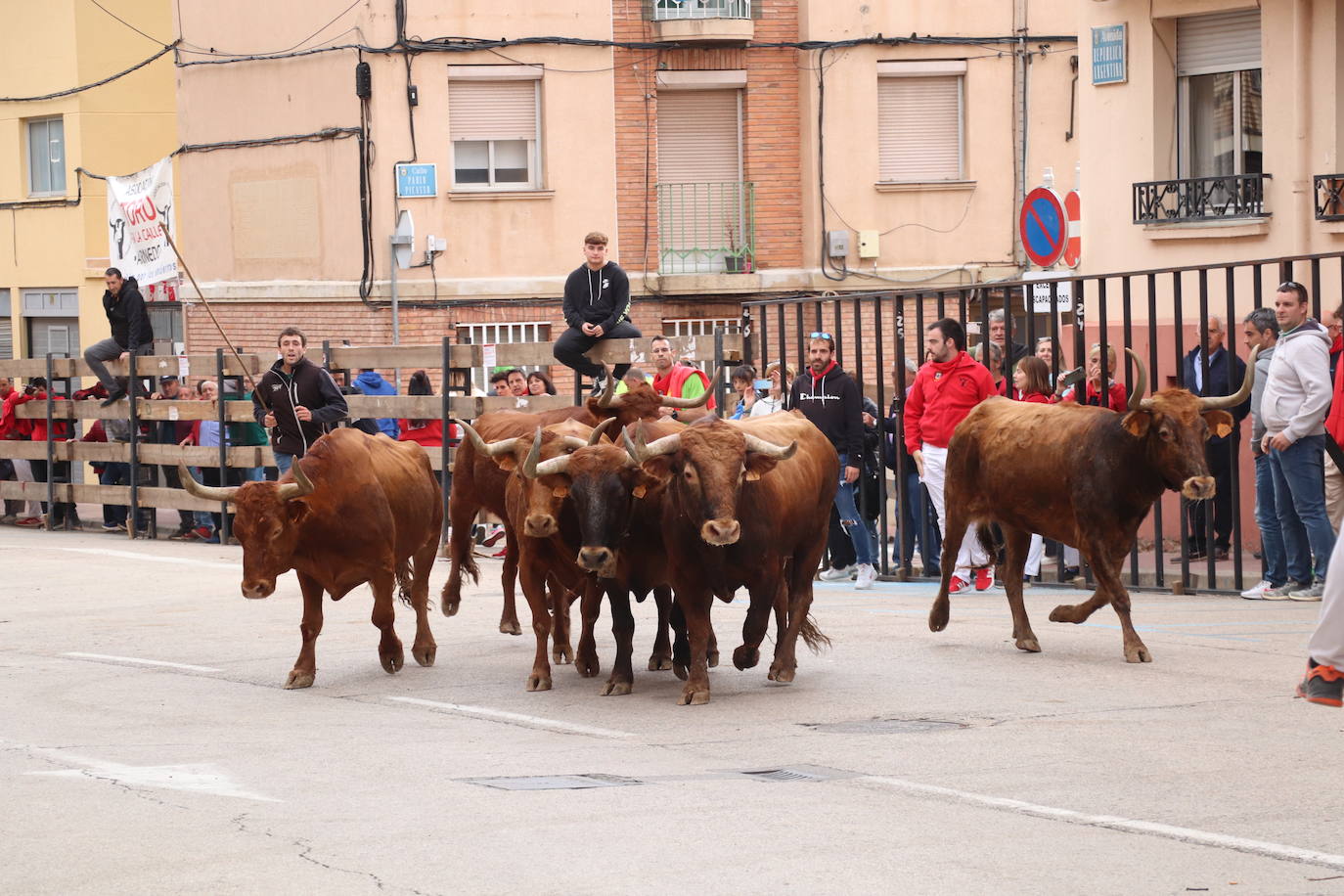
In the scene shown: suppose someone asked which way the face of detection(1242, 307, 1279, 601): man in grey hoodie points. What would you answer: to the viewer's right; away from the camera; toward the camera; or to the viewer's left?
to the viewer's left

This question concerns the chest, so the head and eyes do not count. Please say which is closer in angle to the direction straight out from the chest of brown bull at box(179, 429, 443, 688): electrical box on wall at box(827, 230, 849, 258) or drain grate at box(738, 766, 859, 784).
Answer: the drain grate

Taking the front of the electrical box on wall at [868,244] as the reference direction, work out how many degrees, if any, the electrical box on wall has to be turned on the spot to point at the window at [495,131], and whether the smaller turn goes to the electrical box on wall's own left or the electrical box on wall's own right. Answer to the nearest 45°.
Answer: approximately 90° to the electrical box on wall's own right

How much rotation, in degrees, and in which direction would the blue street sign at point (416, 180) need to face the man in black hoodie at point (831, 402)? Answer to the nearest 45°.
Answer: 0° — it already faces them

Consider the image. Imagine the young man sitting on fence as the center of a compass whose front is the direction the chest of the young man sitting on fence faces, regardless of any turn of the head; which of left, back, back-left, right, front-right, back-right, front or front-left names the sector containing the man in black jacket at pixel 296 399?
front-right

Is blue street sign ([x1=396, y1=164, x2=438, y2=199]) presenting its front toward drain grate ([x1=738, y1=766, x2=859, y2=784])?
yes

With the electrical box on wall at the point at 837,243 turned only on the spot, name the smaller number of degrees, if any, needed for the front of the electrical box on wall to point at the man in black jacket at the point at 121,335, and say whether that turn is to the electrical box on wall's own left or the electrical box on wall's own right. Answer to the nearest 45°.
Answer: approximately 45° to the electrical box on wall's own right

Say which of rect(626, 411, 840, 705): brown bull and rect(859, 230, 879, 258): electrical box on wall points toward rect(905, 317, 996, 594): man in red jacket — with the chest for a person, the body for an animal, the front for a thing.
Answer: the electrical box on wall

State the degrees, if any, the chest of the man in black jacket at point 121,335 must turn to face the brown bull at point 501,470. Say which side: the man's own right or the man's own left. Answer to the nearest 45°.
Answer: approximately 45° to the man's own left
